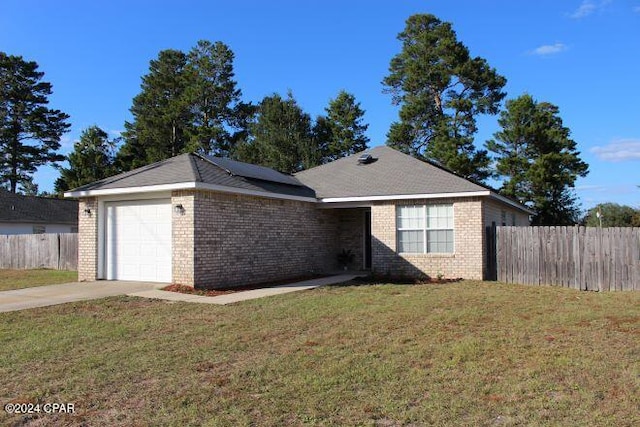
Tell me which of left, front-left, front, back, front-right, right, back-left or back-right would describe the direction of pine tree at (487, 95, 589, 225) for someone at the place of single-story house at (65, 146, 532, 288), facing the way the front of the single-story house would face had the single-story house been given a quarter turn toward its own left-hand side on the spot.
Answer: left

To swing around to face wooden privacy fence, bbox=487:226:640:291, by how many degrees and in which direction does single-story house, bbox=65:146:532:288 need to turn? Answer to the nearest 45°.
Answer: approximately 135° to its left

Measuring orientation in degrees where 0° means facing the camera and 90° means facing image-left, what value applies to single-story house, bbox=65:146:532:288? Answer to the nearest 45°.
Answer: approximately 45°

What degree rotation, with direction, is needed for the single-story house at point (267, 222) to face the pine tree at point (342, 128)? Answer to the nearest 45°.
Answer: approximately 135° to its right

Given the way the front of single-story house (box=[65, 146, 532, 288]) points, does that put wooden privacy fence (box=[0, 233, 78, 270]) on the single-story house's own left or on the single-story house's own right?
on the single-story house's own right

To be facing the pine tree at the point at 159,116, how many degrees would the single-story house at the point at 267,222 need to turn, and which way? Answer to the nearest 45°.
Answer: approximately 135° to its right

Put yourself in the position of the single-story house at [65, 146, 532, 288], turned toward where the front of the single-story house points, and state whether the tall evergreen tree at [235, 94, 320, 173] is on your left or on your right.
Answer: on your right

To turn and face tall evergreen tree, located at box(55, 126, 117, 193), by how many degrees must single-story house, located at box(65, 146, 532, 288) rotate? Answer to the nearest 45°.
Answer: approximately 90° to its right

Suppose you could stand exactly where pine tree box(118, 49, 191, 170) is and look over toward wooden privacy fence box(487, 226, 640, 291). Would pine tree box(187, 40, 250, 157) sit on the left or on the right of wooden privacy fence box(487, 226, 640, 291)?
left
